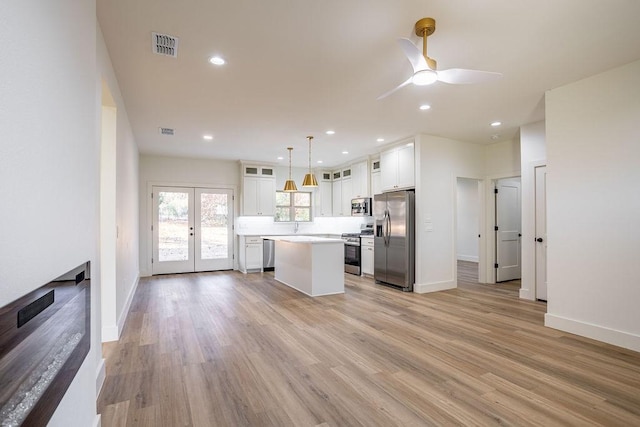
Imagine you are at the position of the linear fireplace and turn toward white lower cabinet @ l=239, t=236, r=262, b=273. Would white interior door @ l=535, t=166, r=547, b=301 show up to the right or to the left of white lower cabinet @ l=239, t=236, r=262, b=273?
right

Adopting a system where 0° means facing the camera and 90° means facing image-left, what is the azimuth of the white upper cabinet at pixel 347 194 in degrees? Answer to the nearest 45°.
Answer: approximately 45°

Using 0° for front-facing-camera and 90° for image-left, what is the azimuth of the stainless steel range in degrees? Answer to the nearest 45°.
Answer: approximately 45°

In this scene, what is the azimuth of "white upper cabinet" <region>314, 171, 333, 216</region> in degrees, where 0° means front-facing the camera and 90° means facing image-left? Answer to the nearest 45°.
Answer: approximately 0°

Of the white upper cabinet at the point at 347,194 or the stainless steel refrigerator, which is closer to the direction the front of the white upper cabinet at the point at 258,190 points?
the stainless steel refrigerator

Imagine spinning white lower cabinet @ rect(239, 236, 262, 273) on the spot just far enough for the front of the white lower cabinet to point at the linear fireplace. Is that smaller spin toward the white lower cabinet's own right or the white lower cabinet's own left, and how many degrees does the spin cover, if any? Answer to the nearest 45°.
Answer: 0° — it already faces it

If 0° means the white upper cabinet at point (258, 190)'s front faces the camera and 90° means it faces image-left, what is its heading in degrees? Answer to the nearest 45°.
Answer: approximately 0°
